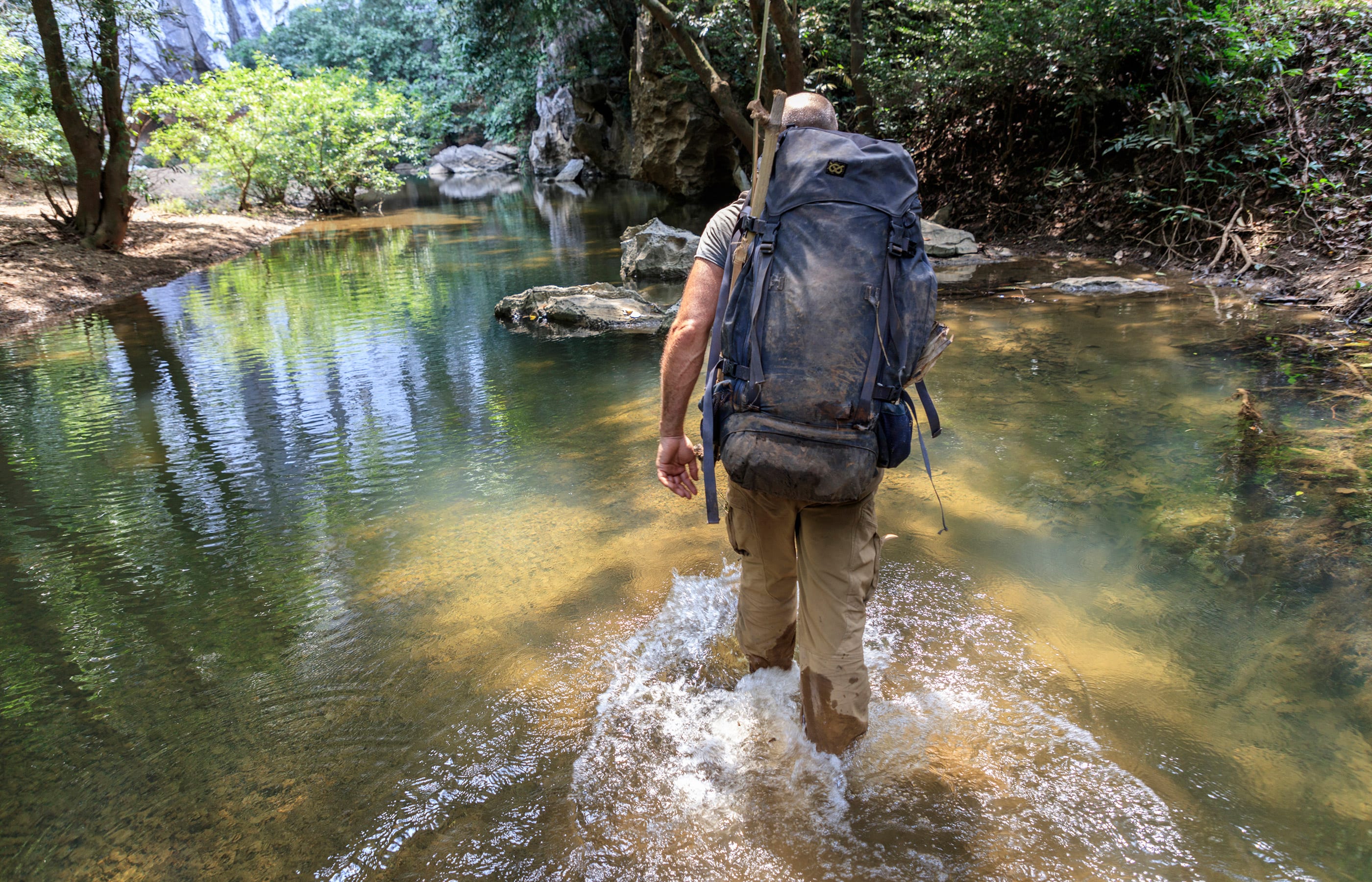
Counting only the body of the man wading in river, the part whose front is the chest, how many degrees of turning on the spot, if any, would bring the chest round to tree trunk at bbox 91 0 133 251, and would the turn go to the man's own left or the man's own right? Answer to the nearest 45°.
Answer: approximately 45° to the man's own left

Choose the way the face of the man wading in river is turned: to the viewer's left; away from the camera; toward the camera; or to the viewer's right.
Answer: away from the camera

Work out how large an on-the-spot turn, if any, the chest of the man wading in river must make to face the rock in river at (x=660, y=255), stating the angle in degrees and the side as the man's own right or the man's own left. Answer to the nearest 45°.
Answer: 0° — they already face it

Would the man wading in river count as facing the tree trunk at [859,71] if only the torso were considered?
yes

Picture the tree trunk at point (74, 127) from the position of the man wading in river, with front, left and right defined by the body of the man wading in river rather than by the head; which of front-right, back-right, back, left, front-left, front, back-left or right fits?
front-left

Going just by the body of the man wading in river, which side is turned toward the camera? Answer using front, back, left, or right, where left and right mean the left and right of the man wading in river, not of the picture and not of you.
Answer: back

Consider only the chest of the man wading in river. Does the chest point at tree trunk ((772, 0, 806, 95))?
yes

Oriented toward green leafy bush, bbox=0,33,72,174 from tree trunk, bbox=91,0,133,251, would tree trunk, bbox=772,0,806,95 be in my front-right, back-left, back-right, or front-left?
back-right
